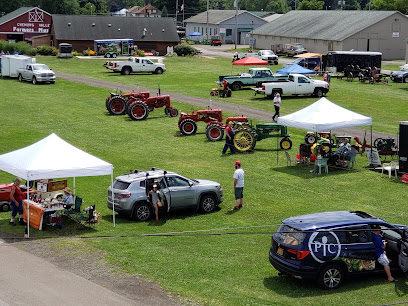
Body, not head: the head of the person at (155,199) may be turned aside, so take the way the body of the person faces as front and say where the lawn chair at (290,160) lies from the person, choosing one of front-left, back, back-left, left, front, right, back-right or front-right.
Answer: back-left

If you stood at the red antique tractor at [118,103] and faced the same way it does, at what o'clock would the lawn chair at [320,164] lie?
The lawn chair is roughly at 2 o'clock from the red antique tractor.

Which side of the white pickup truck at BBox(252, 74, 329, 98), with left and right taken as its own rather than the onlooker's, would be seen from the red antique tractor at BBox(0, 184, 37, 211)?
right

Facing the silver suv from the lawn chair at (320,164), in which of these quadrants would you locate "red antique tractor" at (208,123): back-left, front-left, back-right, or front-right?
back-right

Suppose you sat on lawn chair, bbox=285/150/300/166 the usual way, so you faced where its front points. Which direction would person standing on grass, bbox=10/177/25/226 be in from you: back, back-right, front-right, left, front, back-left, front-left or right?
back-right

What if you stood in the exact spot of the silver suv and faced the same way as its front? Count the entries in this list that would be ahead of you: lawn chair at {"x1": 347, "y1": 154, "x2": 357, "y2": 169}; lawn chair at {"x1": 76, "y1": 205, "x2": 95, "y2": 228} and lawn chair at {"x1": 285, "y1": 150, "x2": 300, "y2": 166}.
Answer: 2

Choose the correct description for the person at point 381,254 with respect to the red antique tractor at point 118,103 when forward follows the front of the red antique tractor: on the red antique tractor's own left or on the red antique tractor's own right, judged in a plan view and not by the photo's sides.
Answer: on the red antique tractor's own right

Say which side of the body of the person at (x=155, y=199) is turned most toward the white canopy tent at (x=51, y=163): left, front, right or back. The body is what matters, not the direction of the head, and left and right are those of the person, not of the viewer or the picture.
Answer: right

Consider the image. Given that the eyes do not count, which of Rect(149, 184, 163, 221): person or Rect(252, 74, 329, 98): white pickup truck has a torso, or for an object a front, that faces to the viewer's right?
the white pickup truck

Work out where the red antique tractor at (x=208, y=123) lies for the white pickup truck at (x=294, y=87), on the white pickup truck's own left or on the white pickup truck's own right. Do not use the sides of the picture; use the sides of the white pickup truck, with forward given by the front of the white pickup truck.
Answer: on the white pickup truck's own right

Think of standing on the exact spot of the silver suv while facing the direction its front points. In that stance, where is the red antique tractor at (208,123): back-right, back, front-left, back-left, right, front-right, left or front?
front-left

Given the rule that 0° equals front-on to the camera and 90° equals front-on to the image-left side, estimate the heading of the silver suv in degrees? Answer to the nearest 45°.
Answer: approximately 225°

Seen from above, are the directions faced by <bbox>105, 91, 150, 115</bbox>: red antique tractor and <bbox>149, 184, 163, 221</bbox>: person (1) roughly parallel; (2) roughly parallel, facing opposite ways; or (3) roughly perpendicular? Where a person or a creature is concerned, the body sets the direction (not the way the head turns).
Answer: roughly perpendicular

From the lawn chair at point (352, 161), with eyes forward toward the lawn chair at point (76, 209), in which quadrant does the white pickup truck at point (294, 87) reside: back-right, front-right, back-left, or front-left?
back-right

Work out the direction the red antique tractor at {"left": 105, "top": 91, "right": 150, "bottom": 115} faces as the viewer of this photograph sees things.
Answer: facing to the right of the viewer

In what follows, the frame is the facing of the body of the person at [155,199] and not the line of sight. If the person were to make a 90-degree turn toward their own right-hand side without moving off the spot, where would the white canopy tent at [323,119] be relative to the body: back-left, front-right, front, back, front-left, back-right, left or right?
back-right
